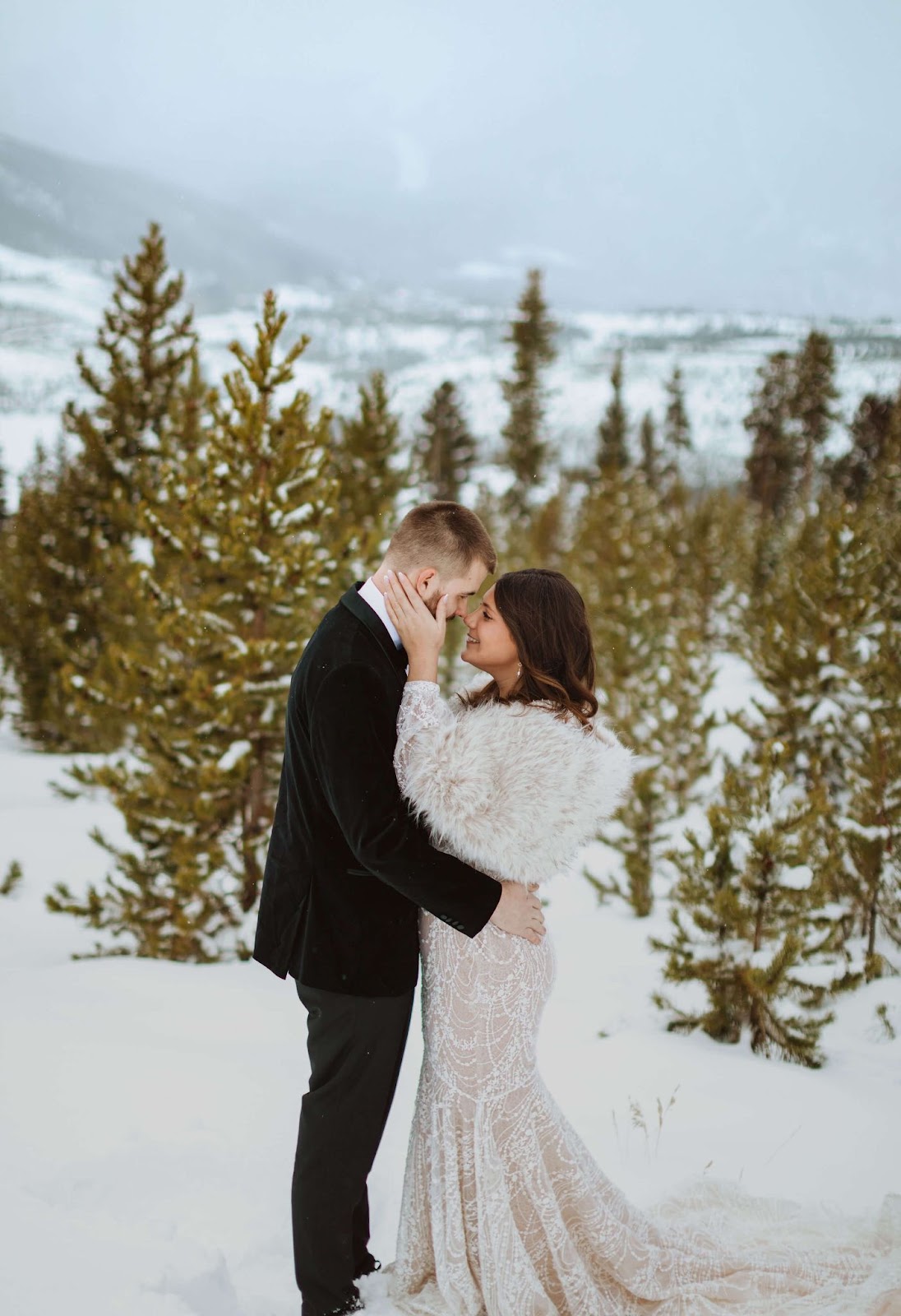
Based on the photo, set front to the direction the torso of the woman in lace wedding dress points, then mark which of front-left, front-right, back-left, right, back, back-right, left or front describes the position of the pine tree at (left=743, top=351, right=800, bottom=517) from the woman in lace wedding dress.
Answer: right

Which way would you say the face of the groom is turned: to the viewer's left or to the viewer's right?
to the viewer's right

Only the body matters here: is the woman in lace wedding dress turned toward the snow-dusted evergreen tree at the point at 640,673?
no

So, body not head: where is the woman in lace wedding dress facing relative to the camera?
to the viewer's left

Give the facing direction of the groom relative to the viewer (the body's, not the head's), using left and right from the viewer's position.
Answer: facing to the right of the viewer

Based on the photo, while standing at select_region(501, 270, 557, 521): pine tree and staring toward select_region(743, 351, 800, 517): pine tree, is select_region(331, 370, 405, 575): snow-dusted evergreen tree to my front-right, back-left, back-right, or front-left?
back-right

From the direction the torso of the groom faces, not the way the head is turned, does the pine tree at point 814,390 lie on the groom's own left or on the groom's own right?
on the groom's own left

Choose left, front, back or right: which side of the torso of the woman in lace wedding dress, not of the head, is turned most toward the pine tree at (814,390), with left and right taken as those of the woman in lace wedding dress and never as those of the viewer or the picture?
right

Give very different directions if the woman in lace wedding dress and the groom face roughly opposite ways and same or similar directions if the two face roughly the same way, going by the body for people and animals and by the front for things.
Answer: very different directions

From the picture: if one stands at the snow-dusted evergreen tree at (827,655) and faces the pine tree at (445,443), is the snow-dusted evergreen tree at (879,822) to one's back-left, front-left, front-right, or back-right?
back-left
